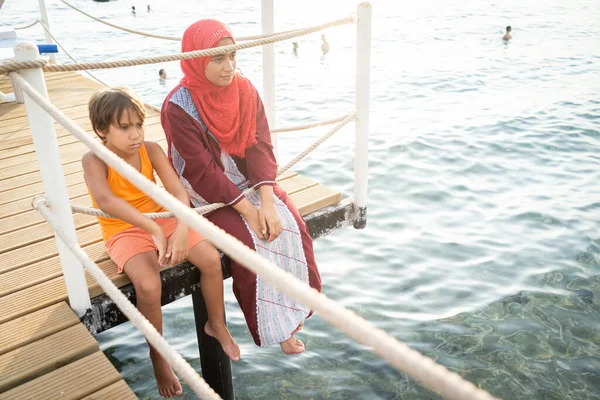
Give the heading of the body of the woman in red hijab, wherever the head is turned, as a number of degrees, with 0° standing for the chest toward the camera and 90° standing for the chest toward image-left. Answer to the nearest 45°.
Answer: approximately 315°

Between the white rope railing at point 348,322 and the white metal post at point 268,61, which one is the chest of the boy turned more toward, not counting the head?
the white rope railing

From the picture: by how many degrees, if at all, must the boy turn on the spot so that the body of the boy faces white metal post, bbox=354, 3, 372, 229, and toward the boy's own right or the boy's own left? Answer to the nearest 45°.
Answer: approximately 90° to the boy's own left

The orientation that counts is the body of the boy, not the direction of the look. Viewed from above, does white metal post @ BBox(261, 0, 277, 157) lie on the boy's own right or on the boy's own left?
on the boy's own left
